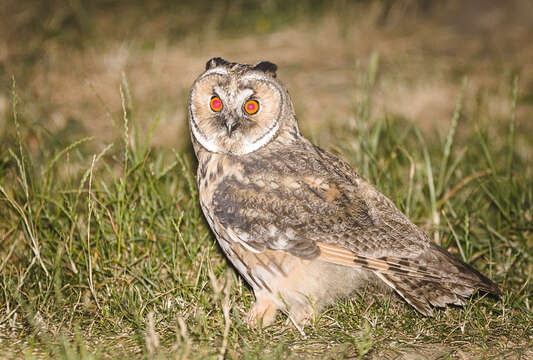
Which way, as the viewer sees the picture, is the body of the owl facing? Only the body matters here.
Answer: to the viewer's left
